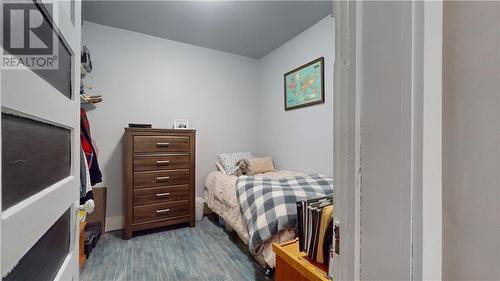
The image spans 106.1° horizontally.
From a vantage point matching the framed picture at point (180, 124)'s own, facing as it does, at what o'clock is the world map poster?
The world map poster is roughly at 10 o'clock from the framed picture.

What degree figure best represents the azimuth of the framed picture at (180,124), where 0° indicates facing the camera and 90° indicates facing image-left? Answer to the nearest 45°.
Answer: approximately 0°

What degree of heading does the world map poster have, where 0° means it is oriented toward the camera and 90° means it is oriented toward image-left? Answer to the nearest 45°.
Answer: approximately 45°

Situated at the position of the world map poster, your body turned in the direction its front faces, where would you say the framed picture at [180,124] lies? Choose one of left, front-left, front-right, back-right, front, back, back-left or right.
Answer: front-right

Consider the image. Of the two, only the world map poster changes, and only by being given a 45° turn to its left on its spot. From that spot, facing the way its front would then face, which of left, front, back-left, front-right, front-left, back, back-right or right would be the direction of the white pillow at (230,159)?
right

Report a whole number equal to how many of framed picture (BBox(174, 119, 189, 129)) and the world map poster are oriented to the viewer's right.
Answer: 0

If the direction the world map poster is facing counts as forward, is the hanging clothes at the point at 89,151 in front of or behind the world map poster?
in front

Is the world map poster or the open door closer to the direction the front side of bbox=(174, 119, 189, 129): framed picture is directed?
the open door

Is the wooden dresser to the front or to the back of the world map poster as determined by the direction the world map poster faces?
to the front

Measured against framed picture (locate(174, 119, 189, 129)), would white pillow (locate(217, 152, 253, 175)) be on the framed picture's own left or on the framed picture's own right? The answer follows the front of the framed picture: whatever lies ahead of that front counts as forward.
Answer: on the framed picture's own left

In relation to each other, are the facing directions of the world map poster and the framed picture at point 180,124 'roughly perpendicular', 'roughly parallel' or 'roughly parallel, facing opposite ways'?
roughly perpendicular

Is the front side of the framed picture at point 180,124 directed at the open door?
yes

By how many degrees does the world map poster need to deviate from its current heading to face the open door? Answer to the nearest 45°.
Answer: approximately 45° to its left
